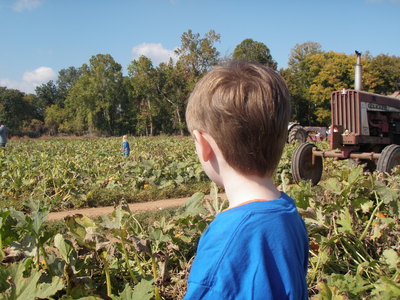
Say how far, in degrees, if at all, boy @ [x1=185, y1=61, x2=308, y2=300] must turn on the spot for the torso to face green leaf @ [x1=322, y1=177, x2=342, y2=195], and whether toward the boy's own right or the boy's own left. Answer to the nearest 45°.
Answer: approximately 45° to the boy's own right

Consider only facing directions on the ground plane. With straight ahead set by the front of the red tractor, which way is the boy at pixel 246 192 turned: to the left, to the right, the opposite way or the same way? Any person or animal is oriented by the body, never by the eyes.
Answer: to the right

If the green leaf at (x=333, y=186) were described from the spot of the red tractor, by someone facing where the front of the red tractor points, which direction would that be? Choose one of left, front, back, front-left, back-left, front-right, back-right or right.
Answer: front-left

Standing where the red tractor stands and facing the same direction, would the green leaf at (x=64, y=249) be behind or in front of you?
in front

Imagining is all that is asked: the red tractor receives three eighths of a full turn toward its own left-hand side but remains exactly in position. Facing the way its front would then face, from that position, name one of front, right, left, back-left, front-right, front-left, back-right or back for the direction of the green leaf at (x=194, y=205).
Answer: right

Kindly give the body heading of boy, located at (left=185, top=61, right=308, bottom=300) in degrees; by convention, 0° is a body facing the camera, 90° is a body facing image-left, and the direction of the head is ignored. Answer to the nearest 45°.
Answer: approximately 135°

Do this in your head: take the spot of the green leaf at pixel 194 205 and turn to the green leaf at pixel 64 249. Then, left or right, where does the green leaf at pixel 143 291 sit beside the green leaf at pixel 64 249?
left

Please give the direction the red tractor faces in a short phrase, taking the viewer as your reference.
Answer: facing the viewer and to the left of the viewer

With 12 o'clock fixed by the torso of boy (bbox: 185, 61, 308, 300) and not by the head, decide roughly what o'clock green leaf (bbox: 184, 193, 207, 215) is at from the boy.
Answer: The green leaf is roughly at 1 o'clock from the boy.

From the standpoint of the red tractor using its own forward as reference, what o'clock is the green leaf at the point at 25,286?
The green leaf is roughly at 11 o'clock from the red tractor.

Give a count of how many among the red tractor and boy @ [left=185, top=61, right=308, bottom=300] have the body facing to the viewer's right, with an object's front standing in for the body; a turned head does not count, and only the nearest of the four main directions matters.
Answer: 0
